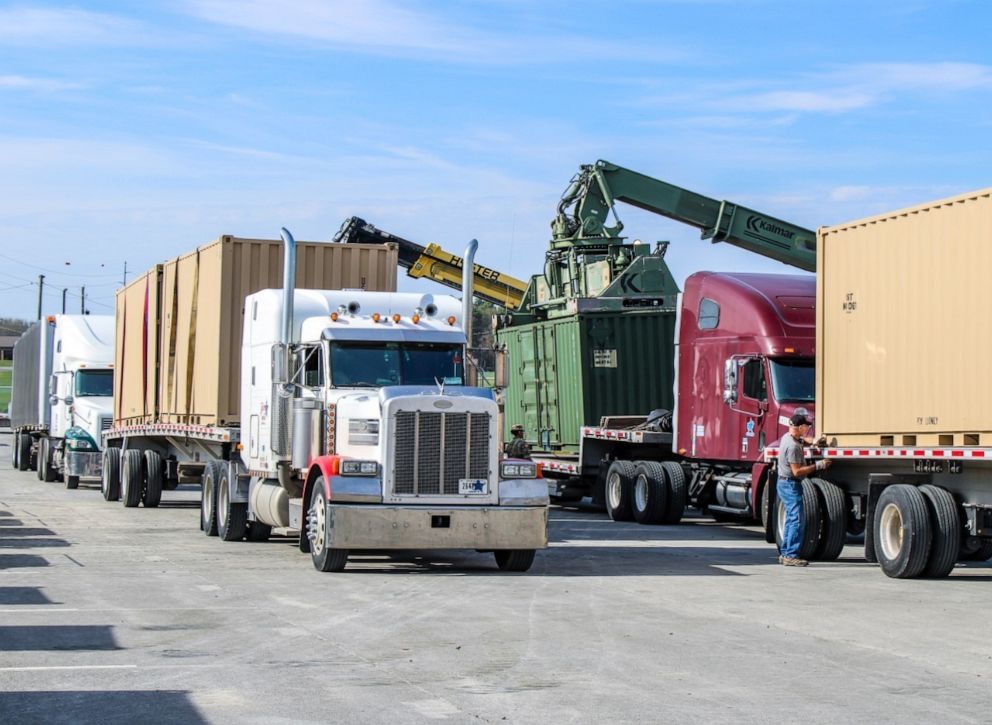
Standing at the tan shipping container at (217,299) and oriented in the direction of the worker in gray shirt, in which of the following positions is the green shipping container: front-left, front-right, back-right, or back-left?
front-left

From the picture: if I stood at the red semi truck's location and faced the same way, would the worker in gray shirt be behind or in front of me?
in front

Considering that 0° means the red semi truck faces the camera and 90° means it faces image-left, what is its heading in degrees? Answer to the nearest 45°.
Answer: approximately 315°

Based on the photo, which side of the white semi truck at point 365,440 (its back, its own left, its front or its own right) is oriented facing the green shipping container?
left

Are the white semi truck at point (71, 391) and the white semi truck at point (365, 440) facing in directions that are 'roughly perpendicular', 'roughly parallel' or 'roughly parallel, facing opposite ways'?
roughly parallel

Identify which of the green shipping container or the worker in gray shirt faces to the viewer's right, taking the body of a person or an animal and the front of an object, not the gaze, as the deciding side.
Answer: the worker in gray shirt

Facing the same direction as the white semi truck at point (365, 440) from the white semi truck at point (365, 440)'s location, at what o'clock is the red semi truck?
The red semi truck is roughly at 9 o'clock from the white semi truck.

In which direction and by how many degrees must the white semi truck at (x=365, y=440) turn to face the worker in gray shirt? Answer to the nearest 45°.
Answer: approximately 45° to its left

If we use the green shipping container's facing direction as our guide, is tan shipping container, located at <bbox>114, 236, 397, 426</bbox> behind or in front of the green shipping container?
in front

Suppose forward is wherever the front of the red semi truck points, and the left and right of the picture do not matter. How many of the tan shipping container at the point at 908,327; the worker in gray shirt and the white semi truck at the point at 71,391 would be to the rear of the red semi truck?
1

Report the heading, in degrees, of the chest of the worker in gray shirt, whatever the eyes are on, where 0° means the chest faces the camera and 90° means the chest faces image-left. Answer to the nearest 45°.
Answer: approximately 270°

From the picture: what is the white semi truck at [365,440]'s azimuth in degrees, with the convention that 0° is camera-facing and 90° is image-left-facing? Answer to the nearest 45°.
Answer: approximately 315°

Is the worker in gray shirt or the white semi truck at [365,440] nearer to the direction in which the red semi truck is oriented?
the worker in gray shirt
